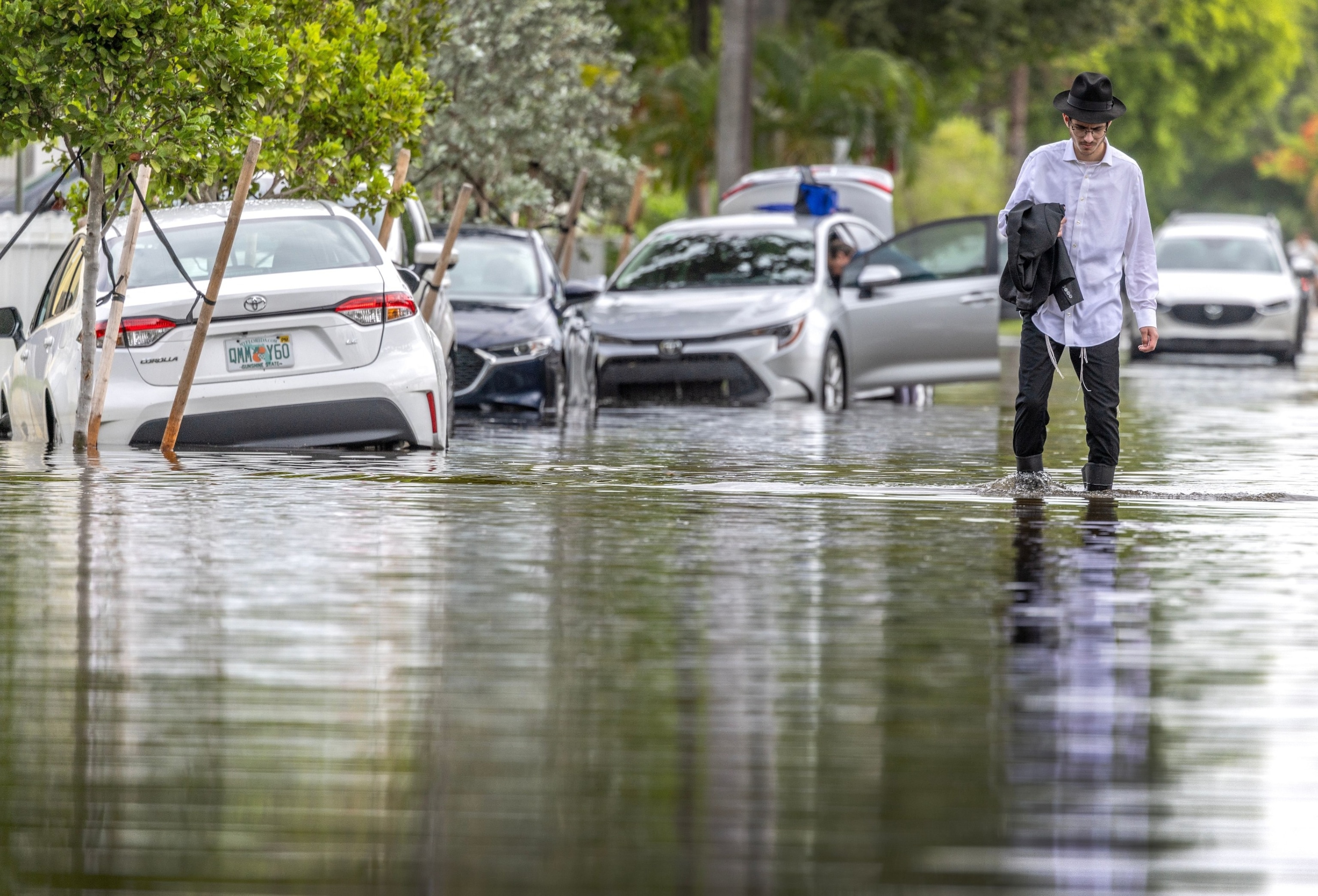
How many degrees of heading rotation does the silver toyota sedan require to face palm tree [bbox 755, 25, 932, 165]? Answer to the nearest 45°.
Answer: approximately 135° to its right

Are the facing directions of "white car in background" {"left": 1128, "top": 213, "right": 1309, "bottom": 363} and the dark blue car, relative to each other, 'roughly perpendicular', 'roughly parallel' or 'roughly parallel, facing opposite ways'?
roughly parallel

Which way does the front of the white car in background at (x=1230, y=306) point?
toward the camera

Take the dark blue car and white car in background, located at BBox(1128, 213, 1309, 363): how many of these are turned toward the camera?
2

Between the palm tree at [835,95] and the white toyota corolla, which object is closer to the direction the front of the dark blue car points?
the white toyota corolla

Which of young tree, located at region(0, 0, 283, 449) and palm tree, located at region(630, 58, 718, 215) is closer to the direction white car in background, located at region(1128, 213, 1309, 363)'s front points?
the young tree

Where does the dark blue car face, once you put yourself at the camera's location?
facing the viewer

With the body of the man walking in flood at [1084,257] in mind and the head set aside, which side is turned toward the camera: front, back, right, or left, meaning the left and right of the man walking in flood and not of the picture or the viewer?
front

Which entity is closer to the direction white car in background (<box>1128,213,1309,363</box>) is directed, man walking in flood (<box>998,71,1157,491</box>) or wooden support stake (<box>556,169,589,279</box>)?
the man walking in flood

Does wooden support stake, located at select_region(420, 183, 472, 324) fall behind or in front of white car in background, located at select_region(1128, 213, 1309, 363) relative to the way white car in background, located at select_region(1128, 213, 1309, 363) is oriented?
in front

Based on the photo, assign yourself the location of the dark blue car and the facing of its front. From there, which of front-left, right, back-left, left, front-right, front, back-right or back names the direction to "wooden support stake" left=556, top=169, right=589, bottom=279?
back

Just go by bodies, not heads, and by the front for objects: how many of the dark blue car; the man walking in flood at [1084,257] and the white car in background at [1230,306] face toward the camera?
3

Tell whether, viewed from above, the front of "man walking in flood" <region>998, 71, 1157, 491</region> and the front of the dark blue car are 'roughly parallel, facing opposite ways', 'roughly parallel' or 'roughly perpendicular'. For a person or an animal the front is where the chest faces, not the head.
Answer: roughly parallel

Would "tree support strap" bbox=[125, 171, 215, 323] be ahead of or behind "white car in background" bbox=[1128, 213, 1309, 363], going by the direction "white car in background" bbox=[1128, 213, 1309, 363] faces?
ahead

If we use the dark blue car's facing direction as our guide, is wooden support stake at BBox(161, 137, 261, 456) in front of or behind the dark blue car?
in front

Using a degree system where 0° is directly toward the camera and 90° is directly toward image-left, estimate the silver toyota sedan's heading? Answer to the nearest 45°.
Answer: approximately 45°
